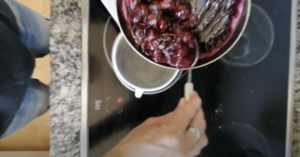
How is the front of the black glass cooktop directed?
to the viewer's left
